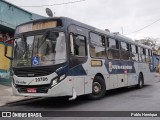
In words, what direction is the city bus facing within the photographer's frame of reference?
facing the viewer and to the left of the viewer
